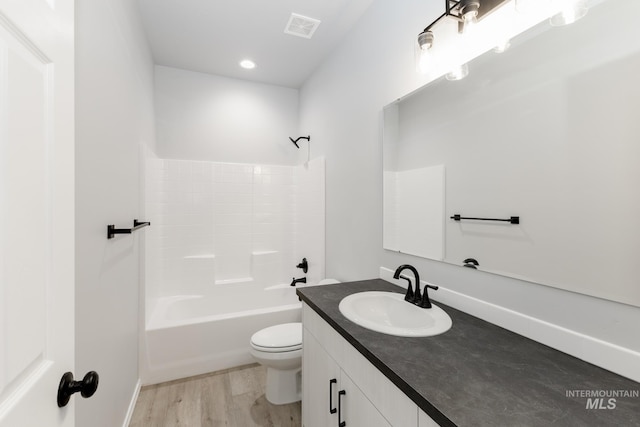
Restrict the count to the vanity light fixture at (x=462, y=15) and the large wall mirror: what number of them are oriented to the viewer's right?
0

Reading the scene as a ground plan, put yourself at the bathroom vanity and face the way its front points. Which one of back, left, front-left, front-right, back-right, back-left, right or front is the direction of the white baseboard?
front-right

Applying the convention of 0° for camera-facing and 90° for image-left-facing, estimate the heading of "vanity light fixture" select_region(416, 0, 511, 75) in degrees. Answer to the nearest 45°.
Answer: approximately 45°

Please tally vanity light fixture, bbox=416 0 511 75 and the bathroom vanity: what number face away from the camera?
0

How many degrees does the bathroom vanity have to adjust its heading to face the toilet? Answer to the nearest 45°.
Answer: approximately 90° to its right

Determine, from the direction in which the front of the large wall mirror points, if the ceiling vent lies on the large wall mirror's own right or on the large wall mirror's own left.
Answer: on the large wall mirror's own right

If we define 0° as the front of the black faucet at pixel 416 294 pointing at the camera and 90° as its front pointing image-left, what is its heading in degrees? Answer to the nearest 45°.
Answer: approximately 45°

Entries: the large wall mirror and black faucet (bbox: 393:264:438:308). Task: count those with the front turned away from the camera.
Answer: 0
